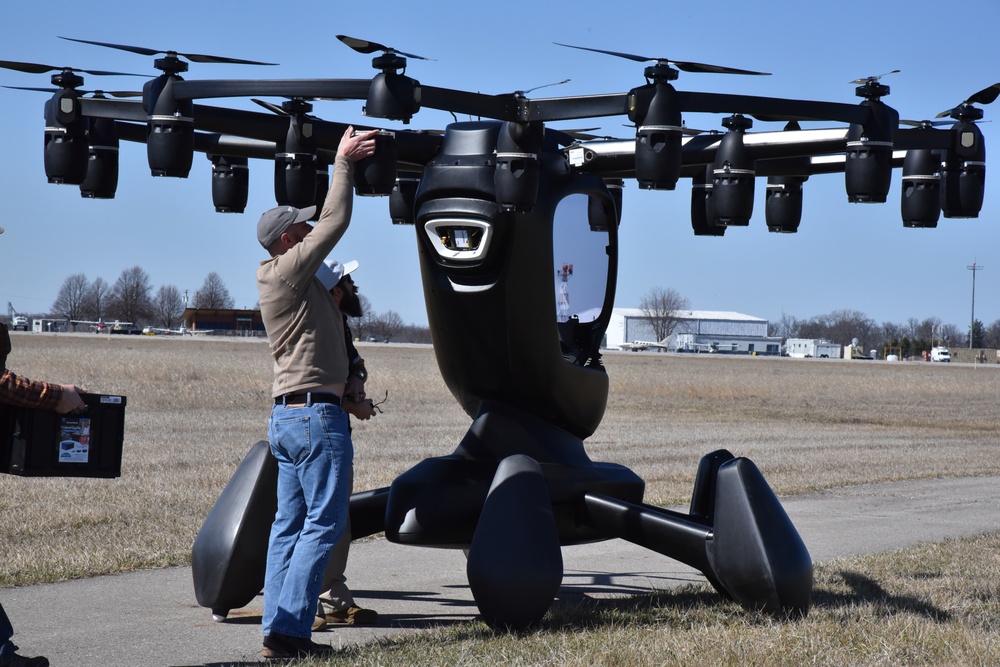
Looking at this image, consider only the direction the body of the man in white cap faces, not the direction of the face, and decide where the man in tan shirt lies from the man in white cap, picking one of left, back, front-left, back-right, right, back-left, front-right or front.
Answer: right

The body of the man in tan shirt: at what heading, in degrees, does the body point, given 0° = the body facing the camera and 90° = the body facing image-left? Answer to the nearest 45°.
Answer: approximately 225°

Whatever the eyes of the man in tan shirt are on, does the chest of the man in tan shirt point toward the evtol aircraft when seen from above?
yes

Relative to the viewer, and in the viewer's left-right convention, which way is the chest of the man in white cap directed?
facing to the right of the viewer
